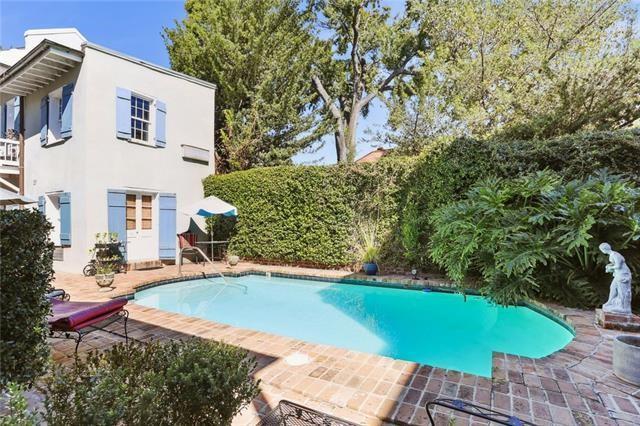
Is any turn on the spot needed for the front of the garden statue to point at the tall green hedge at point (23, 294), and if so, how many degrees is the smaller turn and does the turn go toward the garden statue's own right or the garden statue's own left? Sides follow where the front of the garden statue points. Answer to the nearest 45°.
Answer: approximately 45° to the garden statue's own left

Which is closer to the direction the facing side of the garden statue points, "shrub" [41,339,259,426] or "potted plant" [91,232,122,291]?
the potted plant

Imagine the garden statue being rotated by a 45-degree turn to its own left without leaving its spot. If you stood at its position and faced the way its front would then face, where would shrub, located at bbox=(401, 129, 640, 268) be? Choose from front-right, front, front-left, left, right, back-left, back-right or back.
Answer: right

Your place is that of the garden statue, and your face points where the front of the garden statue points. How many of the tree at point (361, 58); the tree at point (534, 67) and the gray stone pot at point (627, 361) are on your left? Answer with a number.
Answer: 1

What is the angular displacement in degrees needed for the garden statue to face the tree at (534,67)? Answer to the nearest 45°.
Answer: approximately 90° to its right

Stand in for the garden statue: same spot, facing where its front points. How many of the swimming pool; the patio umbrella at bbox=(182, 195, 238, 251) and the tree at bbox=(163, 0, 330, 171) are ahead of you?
3

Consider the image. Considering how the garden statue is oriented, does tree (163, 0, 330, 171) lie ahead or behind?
ahead

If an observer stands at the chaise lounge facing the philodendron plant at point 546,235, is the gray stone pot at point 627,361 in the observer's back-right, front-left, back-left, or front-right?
front-right

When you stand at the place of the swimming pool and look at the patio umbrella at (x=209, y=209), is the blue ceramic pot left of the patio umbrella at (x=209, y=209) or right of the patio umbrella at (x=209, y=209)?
right

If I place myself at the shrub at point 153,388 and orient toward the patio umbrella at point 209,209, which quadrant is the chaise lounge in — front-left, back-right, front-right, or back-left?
front-left

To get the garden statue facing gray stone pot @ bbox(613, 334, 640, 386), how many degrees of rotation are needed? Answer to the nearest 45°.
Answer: approximately 90° to its left

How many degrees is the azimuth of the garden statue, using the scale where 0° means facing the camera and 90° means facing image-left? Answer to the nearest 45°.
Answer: approximately 90°

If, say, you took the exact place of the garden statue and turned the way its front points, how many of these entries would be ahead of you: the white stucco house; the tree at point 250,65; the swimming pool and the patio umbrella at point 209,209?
4

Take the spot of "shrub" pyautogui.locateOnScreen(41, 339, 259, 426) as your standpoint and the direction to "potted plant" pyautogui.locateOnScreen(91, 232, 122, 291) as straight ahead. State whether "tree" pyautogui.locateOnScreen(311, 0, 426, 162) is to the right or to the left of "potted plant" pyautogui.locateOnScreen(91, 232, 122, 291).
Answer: right

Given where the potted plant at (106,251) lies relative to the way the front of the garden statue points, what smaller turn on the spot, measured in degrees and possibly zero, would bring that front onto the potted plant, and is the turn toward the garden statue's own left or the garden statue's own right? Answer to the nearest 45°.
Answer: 0° — it already faces it

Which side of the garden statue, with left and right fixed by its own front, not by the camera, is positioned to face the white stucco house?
front

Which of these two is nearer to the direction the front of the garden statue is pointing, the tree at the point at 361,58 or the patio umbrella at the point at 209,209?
the patio umbrella

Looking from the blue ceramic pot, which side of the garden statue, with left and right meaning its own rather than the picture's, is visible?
front

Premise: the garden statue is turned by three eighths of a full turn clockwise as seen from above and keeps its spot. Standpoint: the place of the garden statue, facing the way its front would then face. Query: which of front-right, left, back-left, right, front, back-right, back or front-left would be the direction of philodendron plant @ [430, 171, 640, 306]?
left
